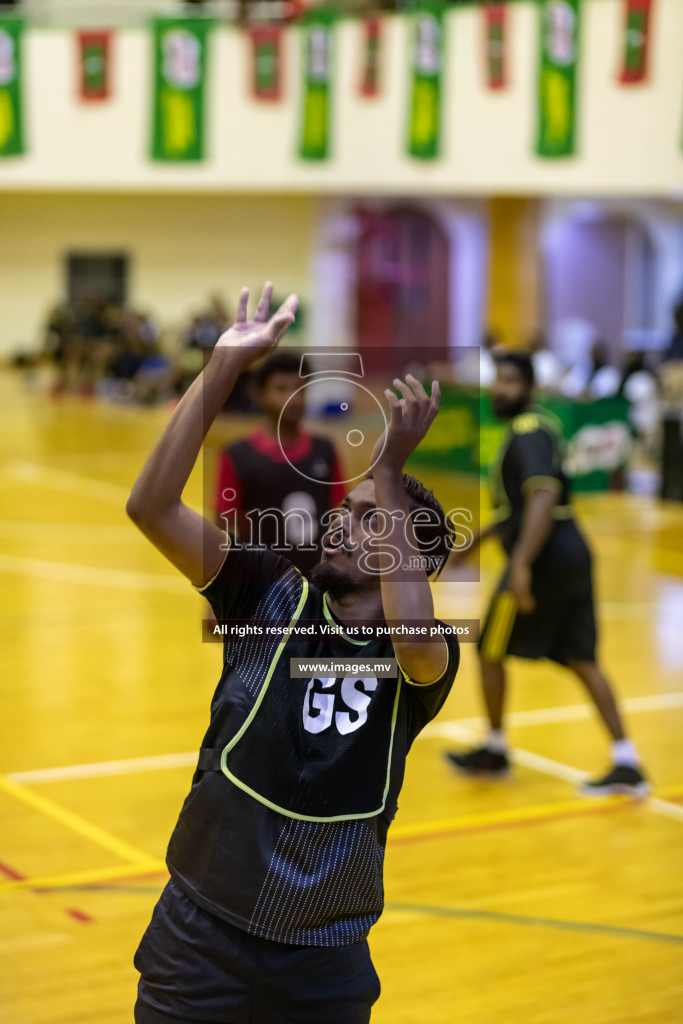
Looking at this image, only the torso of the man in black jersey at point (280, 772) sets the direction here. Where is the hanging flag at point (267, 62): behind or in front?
behind

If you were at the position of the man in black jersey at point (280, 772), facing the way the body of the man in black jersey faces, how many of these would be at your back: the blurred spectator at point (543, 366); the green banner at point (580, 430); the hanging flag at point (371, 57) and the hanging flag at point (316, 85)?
4

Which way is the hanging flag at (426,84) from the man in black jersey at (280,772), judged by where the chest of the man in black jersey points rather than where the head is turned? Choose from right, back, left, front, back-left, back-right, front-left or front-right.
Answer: back

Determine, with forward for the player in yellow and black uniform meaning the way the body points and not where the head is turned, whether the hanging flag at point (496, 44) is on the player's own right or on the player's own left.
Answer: on the player's own right

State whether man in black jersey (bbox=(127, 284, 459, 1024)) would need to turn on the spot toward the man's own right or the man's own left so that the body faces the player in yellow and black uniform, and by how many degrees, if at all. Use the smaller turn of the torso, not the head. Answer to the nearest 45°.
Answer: approximately 180°

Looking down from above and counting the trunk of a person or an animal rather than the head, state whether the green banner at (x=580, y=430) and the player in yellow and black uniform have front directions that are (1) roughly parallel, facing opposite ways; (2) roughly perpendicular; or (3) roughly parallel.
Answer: roughly perpendicular

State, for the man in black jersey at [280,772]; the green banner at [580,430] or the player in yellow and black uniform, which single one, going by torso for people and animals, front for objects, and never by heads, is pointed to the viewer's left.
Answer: the player in yellow and black uniform

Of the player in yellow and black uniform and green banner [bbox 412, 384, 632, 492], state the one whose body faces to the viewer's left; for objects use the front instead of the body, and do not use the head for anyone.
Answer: the player in yellow and black uniform

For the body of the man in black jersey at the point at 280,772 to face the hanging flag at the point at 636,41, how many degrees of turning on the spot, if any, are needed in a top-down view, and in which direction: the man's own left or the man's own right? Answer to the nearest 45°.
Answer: approximately 180°

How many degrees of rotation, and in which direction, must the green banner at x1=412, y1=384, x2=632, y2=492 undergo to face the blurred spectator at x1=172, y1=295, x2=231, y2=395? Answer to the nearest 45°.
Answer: approximately 135° to its right

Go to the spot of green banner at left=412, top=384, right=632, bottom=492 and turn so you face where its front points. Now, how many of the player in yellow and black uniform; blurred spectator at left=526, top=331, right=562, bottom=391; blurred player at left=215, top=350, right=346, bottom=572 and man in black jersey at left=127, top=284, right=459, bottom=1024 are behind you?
1

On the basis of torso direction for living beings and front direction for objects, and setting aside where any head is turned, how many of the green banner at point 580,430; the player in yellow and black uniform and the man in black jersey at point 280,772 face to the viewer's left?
1

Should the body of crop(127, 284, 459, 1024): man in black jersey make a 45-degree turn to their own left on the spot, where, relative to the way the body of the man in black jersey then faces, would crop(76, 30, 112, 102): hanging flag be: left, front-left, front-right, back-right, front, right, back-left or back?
back-left

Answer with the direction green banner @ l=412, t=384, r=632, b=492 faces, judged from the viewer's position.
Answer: facing the viewer

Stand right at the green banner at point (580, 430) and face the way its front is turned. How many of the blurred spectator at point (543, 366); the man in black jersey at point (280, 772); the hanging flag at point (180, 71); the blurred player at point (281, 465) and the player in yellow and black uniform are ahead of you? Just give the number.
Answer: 3

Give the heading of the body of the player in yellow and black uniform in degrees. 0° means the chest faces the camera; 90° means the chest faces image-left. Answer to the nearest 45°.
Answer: approximately 90°

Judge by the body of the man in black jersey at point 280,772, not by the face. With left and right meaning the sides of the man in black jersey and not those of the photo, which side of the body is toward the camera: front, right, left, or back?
front

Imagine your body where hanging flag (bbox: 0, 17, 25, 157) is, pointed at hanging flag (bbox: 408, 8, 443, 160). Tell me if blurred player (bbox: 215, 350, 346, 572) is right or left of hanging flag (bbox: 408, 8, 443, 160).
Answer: right
